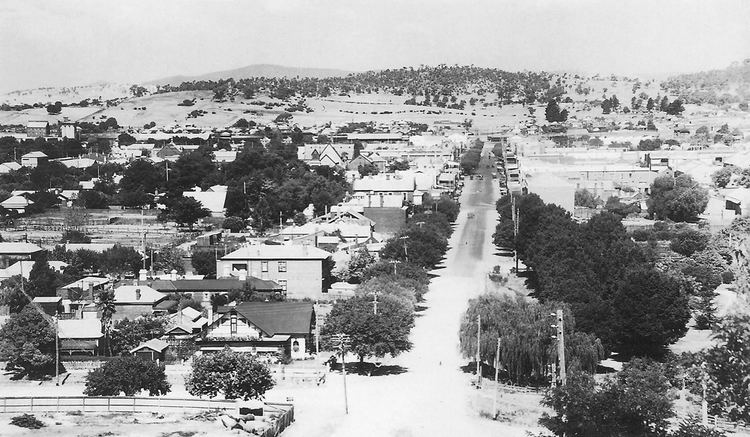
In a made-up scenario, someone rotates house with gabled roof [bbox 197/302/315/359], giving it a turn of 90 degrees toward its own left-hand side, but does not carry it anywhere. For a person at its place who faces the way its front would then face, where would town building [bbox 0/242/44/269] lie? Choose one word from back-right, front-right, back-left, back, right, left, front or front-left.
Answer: back-left

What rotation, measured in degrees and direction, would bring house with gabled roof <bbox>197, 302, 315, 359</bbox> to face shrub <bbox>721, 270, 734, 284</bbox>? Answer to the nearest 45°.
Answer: approximately 90° to its left

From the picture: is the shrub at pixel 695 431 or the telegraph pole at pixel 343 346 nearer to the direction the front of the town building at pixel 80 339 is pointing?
the shrub

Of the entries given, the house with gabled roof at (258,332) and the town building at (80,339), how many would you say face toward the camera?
2

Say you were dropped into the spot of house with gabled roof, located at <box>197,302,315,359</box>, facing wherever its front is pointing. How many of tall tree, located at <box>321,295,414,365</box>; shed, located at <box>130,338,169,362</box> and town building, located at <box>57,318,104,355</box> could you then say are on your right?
2

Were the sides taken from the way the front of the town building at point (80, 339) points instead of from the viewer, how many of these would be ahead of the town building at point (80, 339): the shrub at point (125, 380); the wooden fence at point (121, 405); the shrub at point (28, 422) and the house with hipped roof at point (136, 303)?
3

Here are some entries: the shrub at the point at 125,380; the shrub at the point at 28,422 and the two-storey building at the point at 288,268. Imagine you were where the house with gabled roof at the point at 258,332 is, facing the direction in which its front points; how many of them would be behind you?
1

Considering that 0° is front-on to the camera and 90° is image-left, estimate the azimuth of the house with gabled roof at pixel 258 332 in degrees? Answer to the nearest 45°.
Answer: approximately 0°

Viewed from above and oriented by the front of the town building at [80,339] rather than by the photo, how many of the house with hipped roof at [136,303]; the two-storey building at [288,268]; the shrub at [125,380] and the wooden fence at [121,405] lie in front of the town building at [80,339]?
2

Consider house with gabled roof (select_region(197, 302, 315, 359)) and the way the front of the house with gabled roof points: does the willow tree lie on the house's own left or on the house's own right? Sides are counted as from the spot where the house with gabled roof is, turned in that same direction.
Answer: on the house's own left

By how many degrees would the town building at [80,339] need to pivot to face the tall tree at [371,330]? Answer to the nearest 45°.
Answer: approximately 45° to its left

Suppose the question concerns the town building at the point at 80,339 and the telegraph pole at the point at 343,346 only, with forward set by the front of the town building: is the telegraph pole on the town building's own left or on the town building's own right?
on the town building's own left

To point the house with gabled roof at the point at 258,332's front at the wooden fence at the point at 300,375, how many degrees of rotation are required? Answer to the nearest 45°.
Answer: approximately 45° to its left
